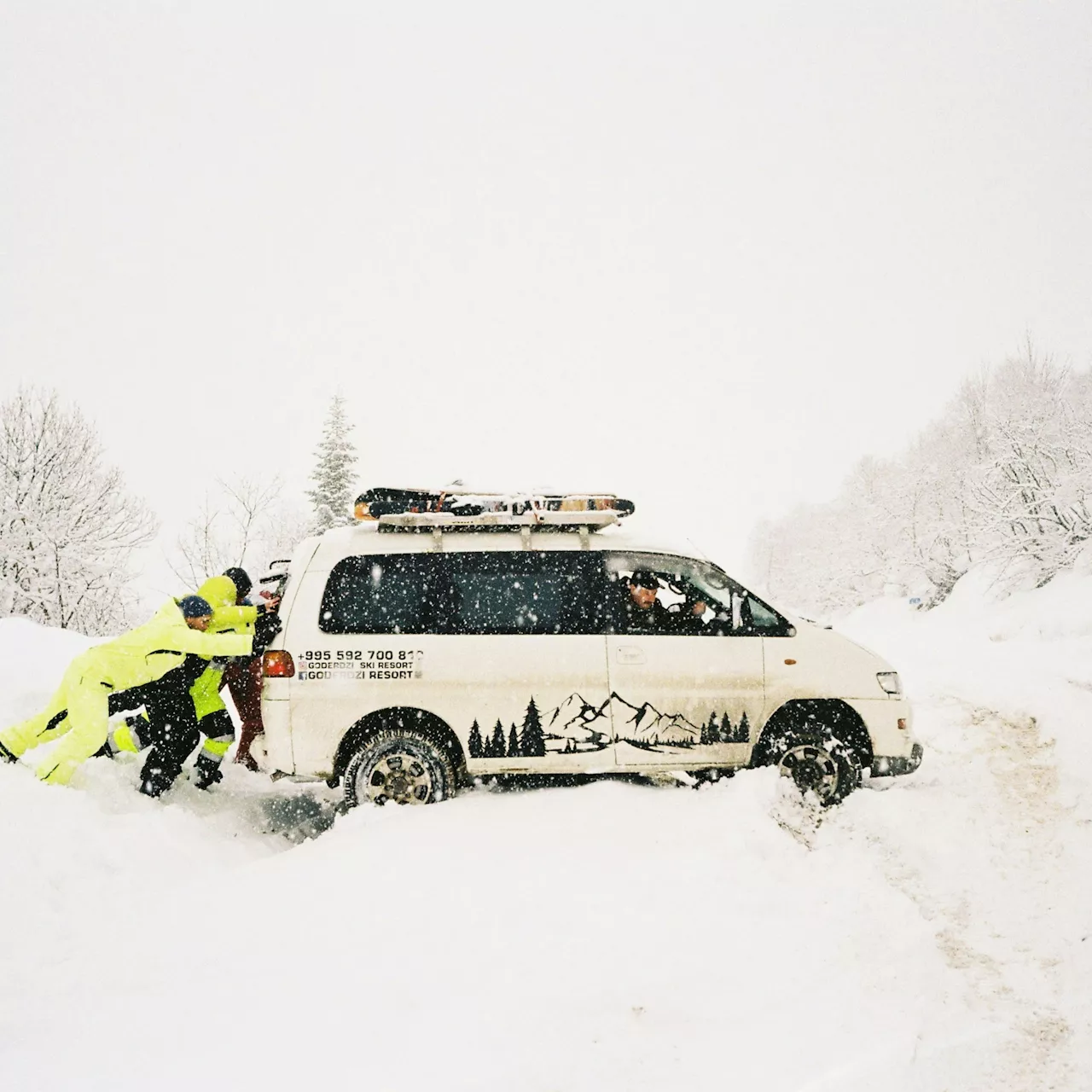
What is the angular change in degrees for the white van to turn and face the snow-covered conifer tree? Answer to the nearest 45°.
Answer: approximately 90° to its left

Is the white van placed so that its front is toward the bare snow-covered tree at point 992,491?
no

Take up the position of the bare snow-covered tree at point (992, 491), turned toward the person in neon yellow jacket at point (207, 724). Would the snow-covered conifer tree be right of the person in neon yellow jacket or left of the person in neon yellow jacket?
right

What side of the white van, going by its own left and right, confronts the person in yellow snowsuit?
back

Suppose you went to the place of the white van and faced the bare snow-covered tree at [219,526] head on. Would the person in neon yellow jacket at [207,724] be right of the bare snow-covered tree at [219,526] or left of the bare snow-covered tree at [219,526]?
left

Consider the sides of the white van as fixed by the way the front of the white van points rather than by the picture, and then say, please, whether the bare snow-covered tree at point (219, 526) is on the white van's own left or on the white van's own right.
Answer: on the white van's own left

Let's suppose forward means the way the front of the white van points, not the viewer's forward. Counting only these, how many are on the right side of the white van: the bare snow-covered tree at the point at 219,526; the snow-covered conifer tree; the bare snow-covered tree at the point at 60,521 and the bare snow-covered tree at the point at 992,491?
0

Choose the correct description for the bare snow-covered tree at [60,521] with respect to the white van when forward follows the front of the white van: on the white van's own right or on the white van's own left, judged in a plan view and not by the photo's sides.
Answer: on the white van's own left

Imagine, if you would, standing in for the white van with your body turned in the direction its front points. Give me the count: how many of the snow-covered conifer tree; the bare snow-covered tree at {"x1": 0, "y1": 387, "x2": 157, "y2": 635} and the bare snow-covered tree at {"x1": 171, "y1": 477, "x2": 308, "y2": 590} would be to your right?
0

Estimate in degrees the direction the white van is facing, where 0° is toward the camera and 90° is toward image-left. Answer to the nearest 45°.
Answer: approximately 270°

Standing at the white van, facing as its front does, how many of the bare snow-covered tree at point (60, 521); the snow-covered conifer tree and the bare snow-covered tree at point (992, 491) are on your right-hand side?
0
